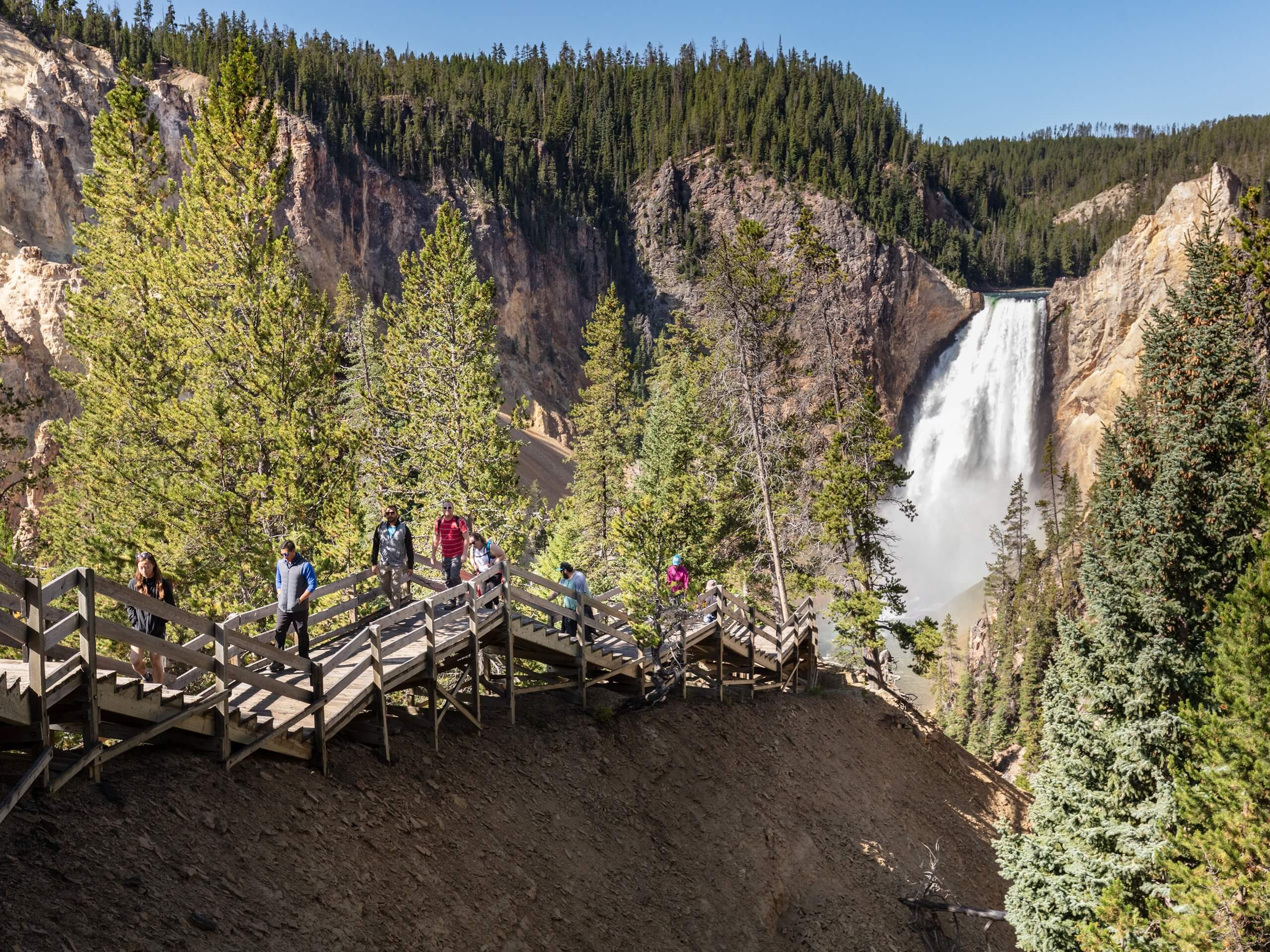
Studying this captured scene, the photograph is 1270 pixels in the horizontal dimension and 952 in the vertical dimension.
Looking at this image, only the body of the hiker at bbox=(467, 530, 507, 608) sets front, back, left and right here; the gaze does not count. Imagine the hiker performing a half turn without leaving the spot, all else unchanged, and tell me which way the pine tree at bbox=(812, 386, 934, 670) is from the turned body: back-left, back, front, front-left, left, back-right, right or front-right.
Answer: front

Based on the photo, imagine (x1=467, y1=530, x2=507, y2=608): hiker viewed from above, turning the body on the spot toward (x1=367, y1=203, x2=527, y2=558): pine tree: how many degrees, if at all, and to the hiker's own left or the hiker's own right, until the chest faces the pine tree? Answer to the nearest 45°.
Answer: approximately 135° to the hiker's own right

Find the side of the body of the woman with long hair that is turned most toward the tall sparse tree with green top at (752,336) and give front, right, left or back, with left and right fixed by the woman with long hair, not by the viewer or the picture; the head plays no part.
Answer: back

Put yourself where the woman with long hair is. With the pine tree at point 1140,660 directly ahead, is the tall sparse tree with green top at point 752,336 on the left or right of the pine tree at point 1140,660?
left

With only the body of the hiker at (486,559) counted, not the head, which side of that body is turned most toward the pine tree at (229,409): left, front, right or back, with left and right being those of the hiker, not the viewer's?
right

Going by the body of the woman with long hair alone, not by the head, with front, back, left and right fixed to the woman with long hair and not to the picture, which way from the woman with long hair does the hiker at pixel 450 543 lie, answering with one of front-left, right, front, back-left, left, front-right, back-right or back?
back

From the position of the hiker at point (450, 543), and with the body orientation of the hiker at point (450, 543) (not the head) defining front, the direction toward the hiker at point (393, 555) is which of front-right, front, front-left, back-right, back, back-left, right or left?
front-right

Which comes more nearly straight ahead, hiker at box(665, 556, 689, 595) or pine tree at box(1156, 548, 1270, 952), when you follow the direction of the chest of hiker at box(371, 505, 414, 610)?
the pine tree

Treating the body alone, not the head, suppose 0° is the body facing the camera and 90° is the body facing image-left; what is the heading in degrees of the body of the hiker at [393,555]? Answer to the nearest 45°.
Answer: approximately 0°
